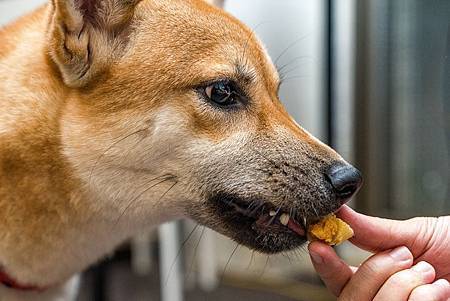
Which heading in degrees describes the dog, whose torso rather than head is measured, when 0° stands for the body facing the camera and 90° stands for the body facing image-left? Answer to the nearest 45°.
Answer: approximately 270°
